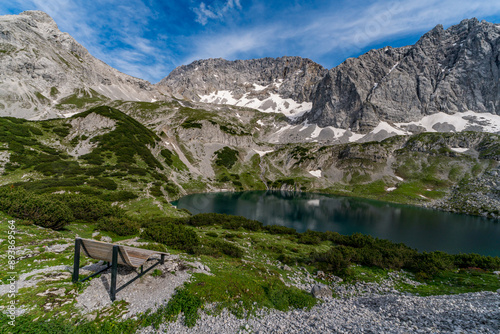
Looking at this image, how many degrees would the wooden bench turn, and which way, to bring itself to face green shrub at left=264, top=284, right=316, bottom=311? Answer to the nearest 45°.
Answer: approximately 45° to its right

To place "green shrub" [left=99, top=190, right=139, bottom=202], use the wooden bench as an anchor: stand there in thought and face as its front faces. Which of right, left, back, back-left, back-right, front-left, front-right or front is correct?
front-left

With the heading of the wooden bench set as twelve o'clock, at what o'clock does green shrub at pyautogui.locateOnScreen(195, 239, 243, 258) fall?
The green shrub is roughly at 12 o'clock from the wooden bench.

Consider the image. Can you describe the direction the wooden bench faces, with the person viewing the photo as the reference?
facing away from the viewer and to the right of the viewer

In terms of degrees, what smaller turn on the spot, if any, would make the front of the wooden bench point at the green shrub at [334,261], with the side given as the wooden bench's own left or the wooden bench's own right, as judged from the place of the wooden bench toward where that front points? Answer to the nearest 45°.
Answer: approximately 45° to the wooden bench's own right

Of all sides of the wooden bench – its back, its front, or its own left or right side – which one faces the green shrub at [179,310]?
right

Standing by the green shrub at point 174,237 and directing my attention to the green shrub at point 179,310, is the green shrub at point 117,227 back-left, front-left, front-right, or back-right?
back-right

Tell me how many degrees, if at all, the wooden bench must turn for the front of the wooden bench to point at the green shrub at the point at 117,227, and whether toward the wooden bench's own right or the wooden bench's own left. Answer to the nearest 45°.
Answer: approximately 45° to the wooden bench's own left

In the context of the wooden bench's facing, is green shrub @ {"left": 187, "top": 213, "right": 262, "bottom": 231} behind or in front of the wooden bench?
in front
